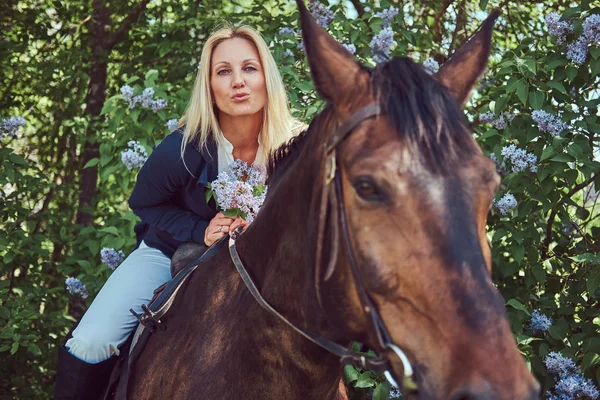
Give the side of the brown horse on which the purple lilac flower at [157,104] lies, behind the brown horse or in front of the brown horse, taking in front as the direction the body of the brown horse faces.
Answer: behind

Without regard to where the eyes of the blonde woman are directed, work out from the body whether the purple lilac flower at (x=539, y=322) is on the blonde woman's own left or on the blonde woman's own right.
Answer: on the blonde woman's own left

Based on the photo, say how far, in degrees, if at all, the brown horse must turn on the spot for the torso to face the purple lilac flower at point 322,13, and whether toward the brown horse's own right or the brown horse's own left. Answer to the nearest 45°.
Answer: approximately 135° to the brown horse's own left

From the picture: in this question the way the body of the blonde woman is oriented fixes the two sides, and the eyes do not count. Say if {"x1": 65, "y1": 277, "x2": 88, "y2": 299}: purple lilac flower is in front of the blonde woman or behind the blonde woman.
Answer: behind

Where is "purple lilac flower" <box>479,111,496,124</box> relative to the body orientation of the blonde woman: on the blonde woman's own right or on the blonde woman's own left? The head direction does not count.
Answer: on the blonde woman's own left

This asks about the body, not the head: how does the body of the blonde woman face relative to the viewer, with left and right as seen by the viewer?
facing the viewer and to the right of the viewer

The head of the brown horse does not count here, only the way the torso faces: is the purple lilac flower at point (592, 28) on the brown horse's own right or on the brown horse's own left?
on the brown horse's own left

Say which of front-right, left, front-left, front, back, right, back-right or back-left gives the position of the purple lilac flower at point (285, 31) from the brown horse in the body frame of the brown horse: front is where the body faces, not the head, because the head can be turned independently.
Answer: back-left
